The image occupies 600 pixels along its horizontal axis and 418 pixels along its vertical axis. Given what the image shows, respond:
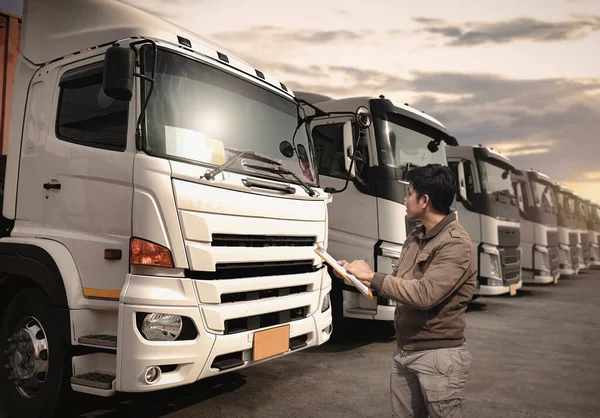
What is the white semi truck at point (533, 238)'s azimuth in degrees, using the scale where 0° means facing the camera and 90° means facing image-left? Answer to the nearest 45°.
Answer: approximately 315°

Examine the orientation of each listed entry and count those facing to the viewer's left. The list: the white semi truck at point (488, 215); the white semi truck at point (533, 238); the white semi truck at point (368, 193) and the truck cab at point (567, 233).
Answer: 0

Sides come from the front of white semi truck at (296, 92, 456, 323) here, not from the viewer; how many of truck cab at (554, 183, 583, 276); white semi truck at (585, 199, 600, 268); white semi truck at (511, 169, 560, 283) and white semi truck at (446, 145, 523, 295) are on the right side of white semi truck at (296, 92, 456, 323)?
0

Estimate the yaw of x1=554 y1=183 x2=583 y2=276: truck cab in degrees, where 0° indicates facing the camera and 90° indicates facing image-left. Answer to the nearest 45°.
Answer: approximately 315°

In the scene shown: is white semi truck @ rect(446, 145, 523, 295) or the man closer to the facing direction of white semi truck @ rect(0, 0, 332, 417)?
the man

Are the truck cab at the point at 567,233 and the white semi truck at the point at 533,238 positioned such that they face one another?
no

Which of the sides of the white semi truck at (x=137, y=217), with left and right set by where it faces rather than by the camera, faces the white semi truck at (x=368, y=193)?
left

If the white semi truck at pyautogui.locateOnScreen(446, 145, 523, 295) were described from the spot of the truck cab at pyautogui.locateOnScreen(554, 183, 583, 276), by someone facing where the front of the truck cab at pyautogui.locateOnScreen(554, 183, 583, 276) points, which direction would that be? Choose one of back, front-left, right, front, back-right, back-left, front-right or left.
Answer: front-right

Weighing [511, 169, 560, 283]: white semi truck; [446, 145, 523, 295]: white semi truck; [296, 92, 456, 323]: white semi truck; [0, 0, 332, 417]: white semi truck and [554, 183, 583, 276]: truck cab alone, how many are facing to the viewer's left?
0

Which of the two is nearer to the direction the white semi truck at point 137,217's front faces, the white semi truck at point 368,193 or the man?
the man

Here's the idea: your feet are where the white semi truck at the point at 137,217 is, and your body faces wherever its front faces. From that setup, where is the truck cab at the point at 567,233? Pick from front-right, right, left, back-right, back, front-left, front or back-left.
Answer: left

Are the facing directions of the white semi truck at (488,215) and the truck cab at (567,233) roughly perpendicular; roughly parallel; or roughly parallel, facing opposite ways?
roughly parallel

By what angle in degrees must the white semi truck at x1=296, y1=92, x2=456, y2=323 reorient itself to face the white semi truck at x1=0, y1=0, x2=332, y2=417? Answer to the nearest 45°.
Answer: approximately 90° to its right

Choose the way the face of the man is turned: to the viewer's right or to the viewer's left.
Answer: to the viewer's left

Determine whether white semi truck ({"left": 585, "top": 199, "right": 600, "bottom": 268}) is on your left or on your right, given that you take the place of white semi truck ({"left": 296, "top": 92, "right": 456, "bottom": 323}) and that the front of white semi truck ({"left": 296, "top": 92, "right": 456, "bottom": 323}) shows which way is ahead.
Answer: on your left

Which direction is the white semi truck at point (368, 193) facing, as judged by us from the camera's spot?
facing the viewer and to the right of the viewer

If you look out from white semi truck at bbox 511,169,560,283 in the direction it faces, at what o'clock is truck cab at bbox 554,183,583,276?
The truck cab is roughly at 8 o'clock from the white semi truck.

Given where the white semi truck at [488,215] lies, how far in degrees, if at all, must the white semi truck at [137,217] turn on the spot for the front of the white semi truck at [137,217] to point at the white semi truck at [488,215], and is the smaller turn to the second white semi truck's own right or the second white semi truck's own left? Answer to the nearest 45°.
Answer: approximately 90° to the second white semi truck's own left

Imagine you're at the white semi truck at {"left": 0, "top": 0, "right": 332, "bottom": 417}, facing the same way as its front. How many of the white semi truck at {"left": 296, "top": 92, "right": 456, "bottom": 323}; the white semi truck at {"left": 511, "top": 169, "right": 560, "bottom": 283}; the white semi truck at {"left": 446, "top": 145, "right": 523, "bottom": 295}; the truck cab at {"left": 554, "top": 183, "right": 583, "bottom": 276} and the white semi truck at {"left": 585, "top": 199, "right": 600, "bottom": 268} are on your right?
0

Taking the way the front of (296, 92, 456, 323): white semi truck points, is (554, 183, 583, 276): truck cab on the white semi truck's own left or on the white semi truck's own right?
on the white semi truck's own left

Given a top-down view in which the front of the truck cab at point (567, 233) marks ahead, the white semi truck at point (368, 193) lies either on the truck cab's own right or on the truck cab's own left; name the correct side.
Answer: on the truck cab's own right

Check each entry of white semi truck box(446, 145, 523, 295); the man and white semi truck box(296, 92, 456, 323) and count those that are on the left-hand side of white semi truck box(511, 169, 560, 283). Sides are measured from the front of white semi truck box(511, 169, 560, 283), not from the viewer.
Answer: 0

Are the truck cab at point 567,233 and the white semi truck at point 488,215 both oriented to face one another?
no

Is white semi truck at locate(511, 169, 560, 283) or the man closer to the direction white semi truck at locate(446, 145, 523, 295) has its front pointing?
the man

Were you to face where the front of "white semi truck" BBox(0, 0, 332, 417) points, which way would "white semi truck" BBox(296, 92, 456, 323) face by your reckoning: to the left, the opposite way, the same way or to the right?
the same way
